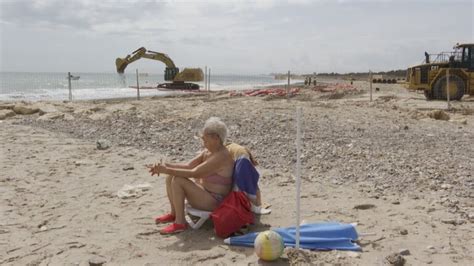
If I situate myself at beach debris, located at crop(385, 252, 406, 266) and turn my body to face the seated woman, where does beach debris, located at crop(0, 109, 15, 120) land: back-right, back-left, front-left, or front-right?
front-right

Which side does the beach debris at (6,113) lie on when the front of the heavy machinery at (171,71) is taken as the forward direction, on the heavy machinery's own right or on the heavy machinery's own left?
on the heavy machinery's own left

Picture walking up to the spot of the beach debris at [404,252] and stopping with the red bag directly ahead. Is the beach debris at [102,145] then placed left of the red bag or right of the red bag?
right

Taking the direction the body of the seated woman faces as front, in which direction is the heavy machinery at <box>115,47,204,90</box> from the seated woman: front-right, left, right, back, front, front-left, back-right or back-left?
right

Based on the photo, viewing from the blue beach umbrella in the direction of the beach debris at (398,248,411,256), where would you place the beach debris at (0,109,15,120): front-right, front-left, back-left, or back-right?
back-left

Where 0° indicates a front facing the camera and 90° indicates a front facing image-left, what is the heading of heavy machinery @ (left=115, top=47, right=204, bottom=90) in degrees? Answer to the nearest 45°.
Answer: approximately 90°

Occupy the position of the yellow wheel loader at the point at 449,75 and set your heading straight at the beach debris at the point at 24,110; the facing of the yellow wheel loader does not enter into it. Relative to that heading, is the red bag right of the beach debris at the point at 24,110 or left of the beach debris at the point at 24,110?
left

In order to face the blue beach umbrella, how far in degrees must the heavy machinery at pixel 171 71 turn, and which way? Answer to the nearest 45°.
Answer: approximately 90° to its left

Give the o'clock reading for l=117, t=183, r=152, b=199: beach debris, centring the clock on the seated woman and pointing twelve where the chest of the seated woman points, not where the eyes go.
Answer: The beach debris is roughly at 2 o'clock from the seated woman.

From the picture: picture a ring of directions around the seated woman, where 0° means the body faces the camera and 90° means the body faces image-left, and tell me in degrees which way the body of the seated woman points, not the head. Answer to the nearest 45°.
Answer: approximately 90°

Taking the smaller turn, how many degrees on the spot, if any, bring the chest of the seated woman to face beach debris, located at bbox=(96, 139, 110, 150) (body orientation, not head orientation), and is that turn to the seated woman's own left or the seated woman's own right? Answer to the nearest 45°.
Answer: approximately 90° to the seated woman's own right
